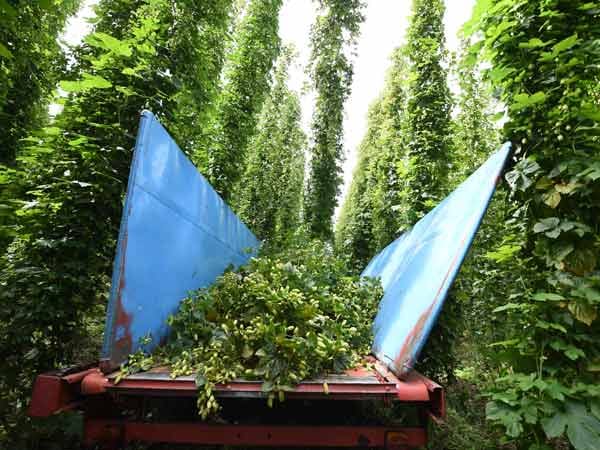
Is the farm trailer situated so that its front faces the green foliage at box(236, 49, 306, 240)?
yes

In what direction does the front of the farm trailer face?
away from the camera

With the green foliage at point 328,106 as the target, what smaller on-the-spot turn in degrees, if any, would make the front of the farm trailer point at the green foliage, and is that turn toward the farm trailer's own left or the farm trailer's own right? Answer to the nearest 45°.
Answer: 0° — it already faces it

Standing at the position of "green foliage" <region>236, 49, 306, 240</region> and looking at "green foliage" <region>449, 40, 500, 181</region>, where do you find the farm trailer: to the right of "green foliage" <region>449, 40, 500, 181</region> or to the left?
right

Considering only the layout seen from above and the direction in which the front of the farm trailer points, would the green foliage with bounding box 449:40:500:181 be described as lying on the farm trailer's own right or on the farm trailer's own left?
on the farm trailer's own right
